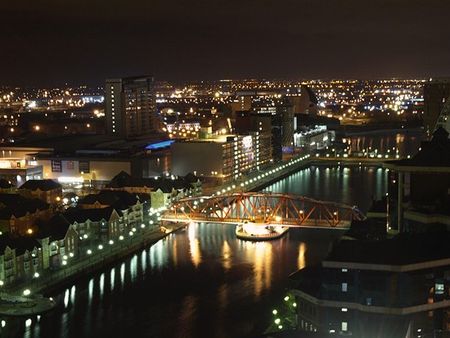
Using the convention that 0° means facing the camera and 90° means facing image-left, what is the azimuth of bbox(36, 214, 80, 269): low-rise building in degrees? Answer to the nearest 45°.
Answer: approximately 315°

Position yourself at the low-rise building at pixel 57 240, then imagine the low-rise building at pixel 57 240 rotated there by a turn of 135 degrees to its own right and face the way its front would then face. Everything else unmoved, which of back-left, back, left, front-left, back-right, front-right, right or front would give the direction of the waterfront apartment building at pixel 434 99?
back-right

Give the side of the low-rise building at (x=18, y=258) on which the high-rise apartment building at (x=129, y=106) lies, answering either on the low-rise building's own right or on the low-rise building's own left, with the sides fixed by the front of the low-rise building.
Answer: on the low-rise building's own left

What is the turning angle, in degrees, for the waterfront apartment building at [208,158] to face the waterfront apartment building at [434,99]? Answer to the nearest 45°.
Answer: approximately 90° to its left

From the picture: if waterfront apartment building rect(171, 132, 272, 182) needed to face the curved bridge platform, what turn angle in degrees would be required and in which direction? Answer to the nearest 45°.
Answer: approximately 45° to its right

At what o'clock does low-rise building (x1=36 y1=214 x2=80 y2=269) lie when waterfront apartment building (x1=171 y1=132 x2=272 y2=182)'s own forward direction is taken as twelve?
The low-rise building is roughly at 2 o'clock from the waterfront apartment building.

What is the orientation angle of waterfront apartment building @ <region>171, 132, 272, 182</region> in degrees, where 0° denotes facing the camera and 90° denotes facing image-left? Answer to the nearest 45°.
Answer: approximately 315°

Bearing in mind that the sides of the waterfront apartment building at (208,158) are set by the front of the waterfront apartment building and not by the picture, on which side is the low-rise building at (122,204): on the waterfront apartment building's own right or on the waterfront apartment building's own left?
on the waterfront apartment building's own right

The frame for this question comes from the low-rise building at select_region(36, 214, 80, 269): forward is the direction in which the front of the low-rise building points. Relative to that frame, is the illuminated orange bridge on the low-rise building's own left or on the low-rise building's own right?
on the low-rise building's own left

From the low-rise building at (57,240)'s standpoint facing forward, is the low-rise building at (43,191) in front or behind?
behind
